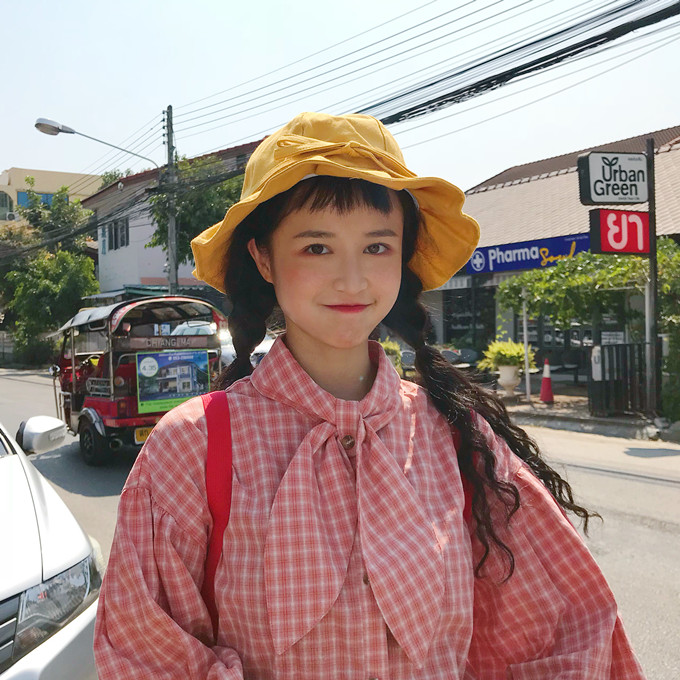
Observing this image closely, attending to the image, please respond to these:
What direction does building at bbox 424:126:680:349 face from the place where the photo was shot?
facing the viewer and to the left of the viewer

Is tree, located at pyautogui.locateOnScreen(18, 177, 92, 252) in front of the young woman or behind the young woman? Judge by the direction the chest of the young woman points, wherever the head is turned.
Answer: behind

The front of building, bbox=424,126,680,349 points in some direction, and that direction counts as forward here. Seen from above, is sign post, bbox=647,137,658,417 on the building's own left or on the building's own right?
on the building's own left

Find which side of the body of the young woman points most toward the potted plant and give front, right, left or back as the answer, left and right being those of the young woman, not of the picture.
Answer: back

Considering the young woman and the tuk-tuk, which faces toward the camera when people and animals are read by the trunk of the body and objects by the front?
the young woman

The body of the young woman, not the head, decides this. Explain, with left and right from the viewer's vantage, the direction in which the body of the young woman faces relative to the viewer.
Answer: facing the viewer

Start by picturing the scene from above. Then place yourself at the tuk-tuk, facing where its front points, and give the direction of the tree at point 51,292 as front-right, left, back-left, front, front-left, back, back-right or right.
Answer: front-right

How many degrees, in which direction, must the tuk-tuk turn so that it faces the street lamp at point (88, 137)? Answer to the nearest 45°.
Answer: approximately 45° to its right

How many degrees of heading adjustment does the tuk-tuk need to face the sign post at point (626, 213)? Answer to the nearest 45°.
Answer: approximately 135° to its right
